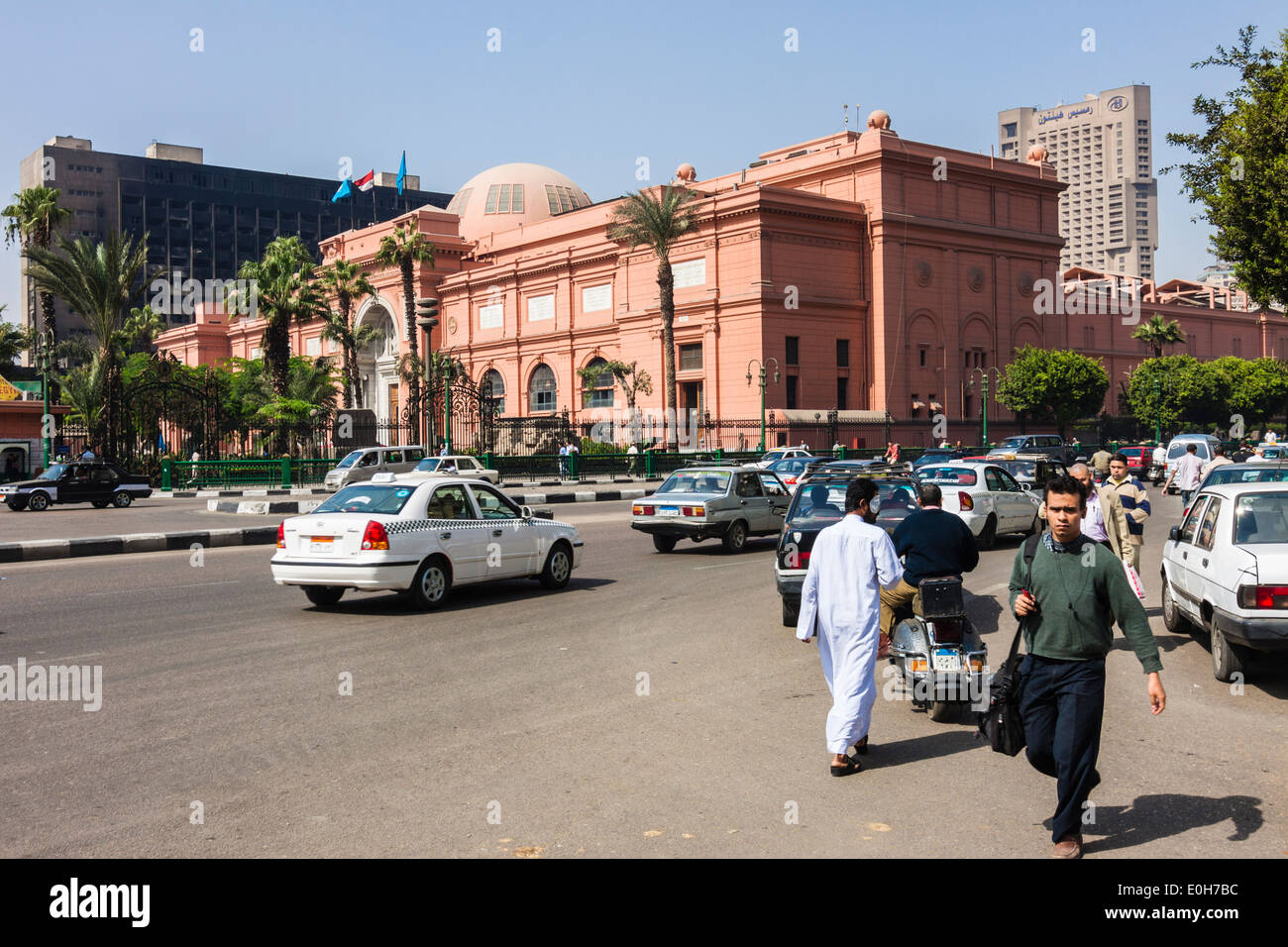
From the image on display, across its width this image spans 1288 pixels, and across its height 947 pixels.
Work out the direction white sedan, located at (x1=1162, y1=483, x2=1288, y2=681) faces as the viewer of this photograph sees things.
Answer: facing away from the viewer and to the left of the viewer

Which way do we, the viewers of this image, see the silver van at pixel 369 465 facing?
facing the viewer and to the left of the viewer

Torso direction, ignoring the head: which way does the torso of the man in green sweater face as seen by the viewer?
toward the camera

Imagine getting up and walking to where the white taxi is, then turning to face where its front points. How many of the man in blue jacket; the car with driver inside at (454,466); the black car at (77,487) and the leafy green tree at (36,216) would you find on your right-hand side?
1

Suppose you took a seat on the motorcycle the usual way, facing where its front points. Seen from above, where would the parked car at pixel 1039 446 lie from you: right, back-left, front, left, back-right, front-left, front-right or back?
front

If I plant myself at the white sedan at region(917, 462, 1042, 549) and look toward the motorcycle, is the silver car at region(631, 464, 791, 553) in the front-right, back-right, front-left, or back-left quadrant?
front-right

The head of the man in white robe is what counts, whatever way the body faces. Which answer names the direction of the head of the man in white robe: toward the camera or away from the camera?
away from the camera

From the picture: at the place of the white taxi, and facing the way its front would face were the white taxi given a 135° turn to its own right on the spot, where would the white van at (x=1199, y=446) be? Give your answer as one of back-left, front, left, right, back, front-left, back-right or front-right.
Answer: back-left

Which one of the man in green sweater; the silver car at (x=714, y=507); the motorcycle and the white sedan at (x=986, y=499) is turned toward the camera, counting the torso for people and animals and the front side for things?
the man in green sweater

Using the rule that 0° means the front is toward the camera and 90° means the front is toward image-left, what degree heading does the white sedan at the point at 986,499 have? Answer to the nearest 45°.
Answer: approximately 225°

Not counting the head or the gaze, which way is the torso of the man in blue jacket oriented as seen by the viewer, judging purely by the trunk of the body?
away from the camera

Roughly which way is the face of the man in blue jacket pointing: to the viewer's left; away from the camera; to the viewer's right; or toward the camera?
away from the camera

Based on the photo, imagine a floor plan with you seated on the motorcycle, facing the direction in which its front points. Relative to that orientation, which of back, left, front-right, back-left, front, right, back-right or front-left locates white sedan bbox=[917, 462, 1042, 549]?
front

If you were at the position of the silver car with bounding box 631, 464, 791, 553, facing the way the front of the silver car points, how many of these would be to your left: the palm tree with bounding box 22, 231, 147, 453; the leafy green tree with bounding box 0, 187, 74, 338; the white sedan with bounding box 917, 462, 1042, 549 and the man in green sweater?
2
